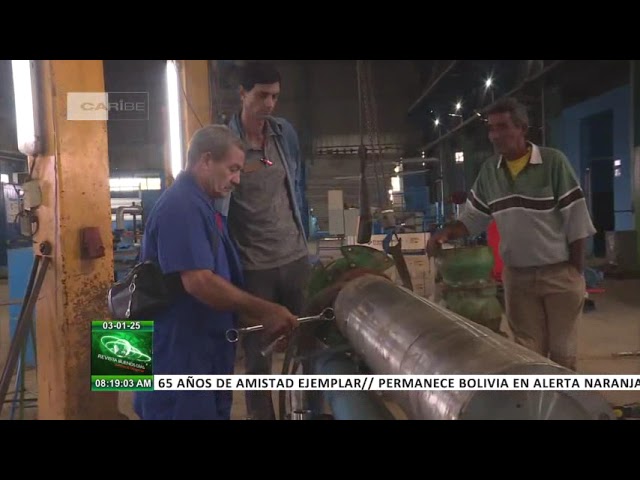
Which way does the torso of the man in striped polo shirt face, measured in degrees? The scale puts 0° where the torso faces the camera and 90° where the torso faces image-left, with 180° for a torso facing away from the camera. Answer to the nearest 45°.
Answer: approximately 45°

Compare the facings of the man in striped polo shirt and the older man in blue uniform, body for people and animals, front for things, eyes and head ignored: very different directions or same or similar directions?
very different directions

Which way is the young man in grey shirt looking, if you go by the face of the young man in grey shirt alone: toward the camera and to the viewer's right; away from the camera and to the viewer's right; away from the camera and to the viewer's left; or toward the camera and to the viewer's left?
toward the camera and to the viewer's right

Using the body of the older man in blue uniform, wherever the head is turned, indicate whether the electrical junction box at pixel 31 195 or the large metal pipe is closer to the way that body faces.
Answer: the large metal pipe

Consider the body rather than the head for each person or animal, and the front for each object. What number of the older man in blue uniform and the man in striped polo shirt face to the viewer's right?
1

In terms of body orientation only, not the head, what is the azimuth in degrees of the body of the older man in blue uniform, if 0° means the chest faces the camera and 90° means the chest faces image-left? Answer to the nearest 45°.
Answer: approximately 270°

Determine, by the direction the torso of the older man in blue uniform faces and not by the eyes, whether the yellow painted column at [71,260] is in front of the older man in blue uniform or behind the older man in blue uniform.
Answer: behind
